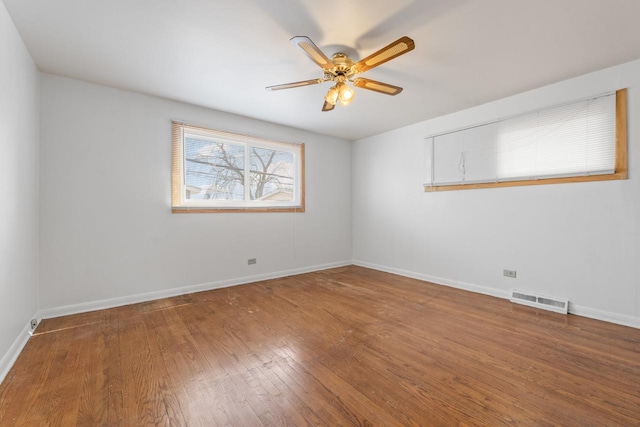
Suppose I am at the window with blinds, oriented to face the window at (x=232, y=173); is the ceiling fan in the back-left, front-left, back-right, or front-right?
front-left

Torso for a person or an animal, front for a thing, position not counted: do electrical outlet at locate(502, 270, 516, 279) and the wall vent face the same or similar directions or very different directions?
same or similar directions

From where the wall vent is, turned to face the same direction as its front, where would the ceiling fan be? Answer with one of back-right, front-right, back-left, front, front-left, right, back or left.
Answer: front

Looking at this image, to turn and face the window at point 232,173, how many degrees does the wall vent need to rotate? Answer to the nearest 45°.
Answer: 0° — it already faces it

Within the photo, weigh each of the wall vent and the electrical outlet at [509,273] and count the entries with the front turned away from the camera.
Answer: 0

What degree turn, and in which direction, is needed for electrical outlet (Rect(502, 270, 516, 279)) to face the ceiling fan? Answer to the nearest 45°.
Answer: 0° — it already faces it

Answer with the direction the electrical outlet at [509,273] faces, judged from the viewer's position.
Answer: facing the viewer and to the left of the viewer
